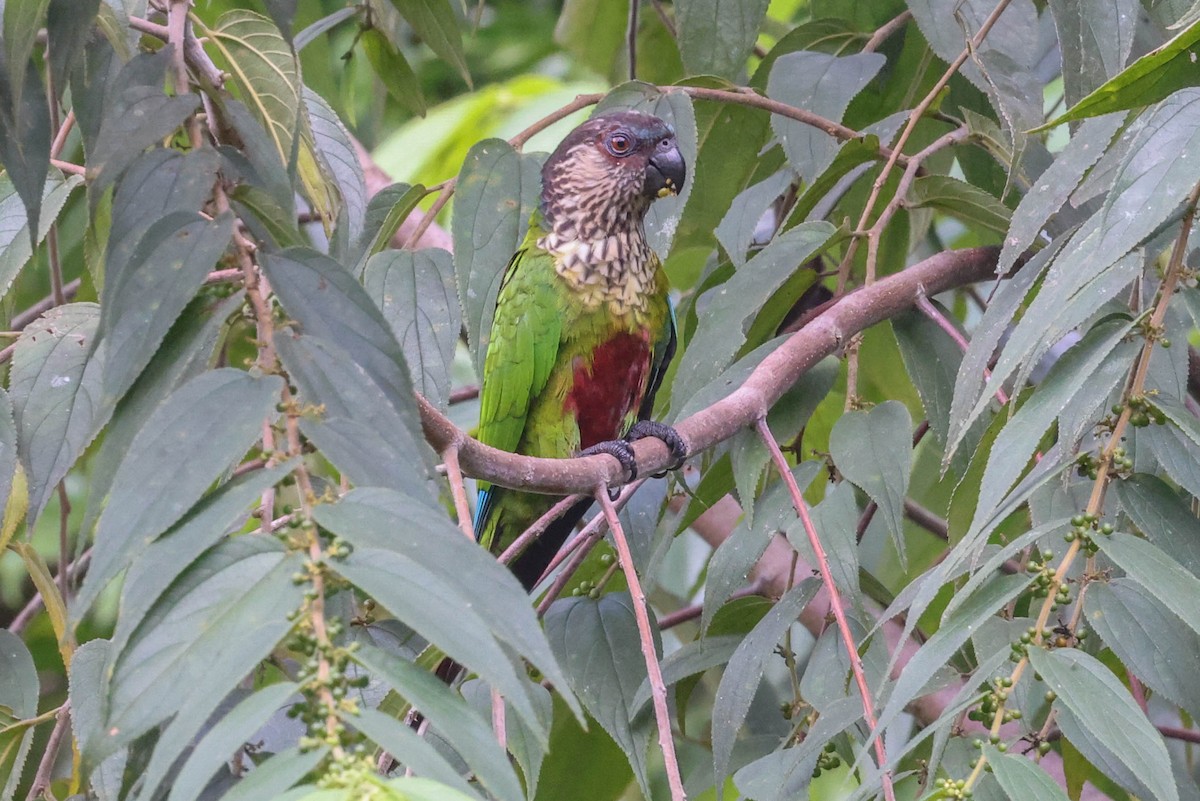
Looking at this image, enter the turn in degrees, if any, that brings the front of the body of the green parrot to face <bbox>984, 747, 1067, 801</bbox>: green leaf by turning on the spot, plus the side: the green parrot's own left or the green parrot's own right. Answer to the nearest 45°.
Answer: approximately 45° to the green parrot's own left

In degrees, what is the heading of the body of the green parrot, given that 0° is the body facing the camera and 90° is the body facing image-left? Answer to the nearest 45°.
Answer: approximately 315°

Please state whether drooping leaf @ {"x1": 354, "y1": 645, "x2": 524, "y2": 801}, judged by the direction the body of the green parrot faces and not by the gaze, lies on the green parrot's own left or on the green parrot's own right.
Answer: on the green parrot's own right

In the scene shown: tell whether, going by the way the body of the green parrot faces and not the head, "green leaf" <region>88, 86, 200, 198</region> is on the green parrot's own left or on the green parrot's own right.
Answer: on the green parrot's own right

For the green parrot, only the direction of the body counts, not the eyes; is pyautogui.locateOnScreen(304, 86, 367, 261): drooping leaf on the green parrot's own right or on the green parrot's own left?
on the green parrot's own right

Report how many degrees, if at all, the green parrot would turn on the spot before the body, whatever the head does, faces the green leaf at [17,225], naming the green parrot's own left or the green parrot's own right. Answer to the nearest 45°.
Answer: approximately 90° to the green parrot's own right
